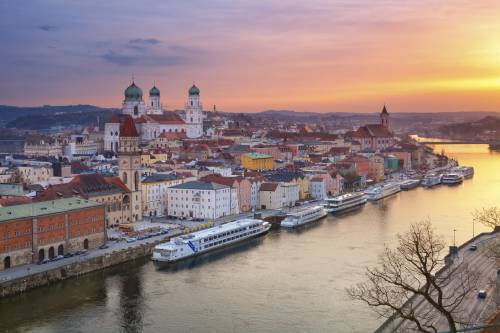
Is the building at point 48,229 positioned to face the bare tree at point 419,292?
yes

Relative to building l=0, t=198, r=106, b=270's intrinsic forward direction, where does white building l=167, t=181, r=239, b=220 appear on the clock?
The white building is roughly at 9 o'clock from the building.

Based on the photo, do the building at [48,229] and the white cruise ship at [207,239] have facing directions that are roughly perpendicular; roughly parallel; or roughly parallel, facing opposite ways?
roughly perpendicular

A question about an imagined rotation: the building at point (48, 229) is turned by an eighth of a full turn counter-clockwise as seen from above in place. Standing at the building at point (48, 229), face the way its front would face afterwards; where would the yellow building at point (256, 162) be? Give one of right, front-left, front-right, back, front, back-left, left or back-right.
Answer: front-left

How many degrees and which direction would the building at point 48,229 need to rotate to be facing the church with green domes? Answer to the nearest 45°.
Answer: approximately 135° to its left

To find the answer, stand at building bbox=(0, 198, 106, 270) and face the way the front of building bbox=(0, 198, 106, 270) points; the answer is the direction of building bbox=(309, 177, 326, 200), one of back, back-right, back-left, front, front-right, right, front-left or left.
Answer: left

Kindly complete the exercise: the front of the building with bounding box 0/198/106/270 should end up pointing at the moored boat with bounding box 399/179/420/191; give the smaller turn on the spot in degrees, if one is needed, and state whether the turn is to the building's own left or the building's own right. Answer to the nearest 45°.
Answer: approximately 90° to the building's own left

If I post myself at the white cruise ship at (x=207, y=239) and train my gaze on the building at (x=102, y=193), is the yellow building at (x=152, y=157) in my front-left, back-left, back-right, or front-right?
front-right
